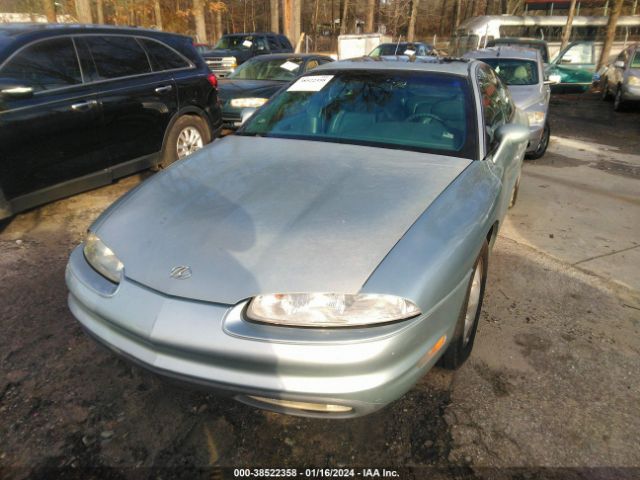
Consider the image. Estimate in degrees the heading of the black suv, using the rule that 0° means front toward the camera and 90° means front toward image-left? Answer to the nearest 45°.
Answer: approximately 45°

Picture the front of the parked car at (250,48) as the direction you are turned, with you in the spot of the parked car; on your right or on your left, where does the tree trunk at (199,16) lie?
on your right

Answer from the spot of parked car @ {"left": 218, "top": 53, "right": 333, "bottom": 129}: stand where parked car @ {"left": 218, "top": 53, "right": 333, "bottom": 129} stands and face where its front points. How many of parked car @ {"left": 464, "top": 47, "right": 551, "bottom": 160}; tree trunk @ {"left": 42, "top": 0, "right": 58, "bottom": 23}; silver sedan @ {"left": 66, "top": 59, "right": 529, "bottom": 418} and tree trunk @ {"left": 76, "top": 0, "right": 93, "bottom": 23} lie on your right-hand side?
2

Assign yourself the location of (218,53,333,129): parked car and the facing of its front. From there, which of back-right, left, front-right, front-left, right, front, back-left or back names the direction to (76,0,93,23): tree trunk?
right

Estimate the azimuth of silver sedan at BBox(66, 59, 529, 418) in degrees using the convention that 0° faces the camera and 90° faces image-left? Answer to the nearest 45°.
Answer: approximately 45°

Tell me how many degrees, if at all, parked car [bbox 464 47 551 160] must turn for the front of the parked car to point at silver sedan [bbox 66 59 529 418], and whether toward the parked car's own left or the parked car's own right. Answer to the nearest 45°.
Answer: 0° — it already faces it

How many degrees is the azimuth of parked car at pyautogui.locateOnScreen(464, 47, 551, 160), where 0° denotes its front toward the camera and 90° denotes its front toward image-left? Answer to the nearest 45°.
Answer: approximately 0°
